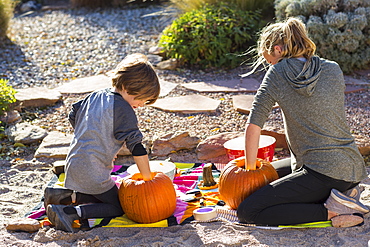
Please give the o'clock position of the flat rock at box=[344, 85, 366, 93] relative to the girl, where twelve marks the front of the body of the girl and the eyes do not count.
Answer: The flat rock is roughly at 2 o'clock from the girl.

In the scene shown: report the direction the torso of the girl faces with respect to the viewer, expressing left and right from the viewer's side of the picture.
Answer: facing away from the viewer and to the left of the viewer

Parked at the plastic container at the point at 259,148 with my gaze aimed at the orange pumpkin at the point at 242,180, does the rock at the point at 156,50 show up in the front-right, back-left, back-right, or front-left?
back-right

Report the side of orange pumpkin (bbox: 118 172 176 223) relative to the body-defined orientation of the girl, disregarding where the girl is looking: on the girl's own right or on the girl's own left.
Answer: on the girl's own left

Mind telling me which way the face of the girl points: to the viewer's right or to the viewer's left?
to the viewer's left

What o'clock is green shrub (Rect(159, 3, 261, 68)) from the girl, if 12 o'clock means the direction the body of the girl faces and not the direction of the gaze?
The green shrub is roughly at 1 o'clock from the girl.

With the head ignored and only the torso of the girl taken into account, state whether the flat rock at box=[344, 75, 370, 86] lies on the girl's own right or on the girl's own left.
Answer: on the girl's own right

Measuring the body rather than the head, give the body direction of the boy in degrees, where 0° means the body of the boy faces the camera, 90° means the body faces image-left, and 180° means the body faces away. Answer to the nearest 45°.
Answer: approximately 225°
